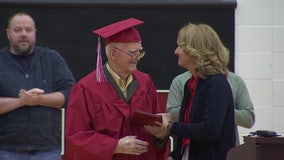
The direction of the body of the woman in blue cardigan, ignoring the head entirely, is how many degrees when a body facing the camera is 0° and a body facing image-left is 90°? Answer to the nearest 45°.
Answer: approximately 90°

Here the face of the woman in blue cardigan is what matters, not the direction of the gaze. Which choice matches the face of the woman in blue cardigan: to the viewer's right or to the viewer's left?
to the viewer's left

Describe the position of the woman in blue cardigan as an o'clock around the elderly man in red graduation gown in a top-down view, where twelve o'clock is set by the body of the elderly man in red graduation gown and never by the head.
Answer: The woman in blue cardigan is roughly at 11 o'clock from the elderly man in red graduation gown.

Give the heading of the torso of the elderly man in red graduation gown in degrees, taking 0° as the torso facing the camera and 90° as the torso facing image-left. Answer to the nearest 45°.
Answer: approximately 315°

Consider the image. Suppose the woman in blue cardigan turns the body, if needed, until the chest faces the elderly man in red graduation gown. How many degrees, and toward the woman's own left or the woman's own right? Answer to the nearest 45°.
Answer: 0° — they already face them

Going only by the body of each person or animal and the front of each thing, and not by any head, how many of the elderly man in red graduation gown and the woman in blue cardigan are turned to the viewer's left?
1
